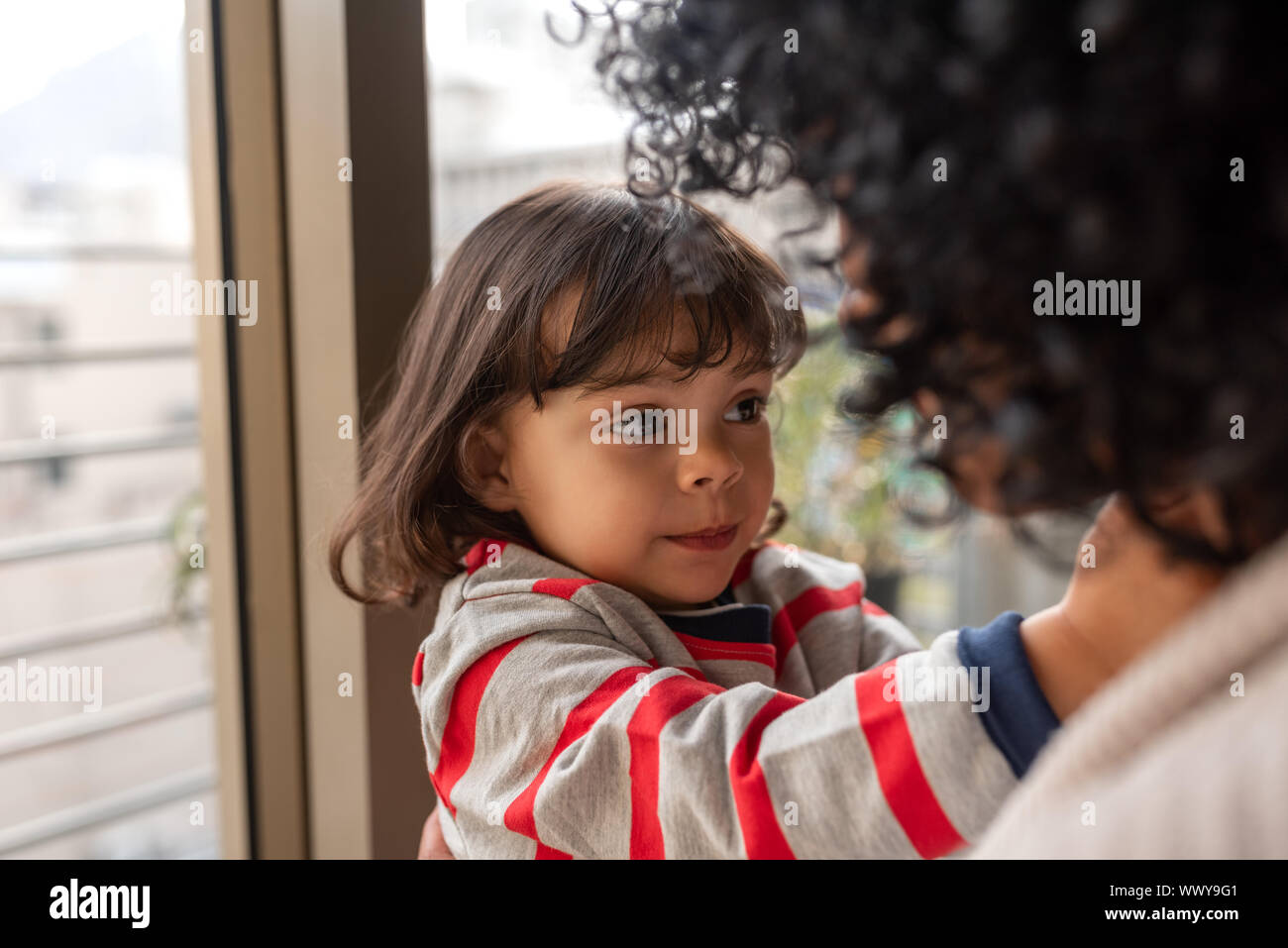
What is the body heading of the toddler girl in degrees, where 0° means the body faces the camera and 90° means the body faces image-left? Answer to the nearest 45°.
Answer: approximately 315°

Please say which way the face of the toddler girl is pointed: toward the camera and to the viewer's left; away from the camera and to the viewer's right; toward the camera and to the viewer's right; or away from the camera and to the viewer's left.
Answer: toward the camera and to the viewer's right

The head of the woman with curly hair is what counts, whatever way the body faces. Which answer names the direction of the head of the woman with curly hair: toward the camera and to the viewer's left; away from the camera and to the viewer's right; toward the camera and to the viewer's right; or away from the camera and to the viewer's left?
away from the camera and to the viewer's left

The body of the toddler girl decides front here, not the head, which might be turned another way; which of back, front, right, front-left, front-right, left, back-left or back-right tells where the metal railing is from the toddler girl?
back
